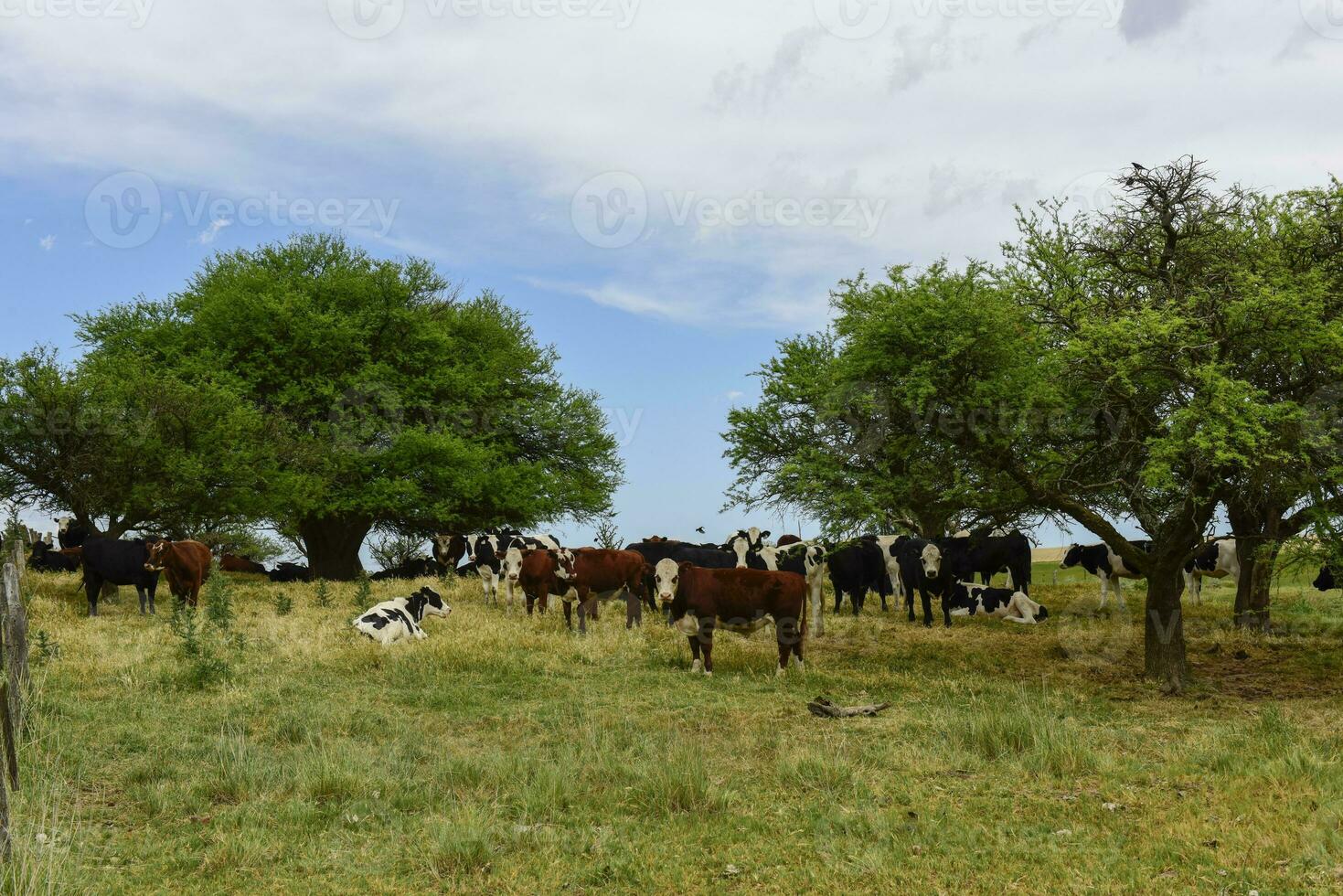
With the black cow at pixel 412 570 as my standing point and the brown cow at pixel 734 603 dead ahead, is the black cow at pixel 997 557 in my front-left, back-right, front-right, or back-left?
front-left

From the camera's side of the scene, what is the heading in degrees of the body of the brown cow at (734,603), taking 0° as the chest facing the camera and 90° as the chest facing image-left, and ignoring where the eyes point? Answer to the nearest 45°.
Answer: approximately 90°

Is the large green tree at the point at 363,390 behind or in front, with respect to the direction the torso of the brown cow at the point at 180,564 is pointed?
behind

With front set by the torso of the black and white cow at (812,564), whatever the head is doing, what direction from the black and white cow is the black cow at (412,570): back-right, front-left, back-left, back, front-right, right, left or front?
front-right

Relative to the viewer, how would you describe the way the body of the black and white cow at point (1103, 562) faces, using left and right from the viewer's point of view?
facing to the left of the viewer

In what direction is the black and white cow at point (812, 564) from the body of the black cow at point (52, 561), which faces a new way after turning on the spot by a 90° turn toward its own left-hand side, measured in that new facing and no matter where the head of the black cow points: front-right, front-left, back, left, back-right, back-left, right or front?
front-left

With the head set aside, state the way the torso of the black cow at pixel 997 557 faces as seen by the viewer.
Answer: to the viewer's left

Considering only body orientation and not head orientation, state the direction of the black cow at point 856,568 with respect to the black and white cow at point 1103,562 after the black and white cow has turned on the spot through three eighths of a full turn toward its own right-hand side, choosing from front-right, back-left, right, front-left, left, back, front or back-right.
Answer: back

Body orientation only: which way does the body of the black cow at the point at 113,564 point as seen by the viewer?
to the viewer's right

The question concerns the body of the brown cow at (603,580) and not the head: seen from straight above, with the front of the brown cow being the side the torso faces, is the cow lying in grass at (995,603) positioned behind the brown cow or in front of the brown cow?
behind

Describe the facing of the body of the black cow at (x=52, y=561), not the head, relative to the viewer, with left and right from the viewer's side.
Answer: facing to the left of the viewer

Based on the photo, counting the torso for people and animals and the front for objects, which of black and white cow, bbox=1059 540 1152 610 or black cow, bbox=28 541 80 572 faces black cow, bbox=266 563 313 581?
the black and white cow
